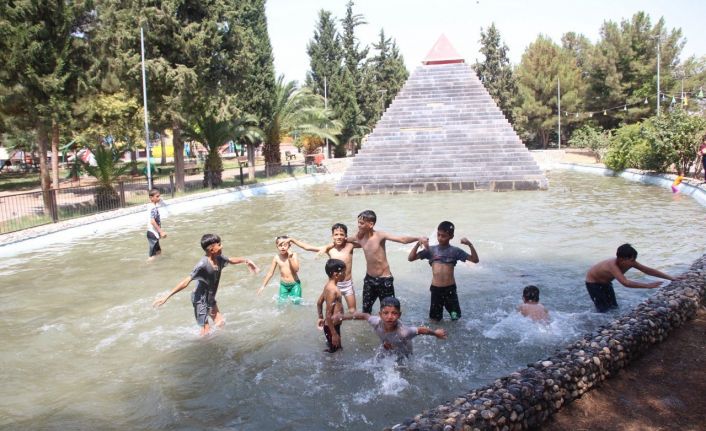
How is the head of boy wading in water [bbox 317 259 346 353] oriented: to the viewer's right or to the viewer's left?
to the viewer's right

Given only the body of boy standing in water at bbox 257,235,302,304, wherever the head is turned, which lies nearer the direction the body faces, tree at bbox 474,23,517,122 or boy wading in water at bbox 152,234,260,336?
the boy wading in water

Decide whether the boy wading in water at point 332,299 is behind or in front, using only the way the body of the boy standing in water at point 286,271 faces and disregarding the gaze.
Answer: in front

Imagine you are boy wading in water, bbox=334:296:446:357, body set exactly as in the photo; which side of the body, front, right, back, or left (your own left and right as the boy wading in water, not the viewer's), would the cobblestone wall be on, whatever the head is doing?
left

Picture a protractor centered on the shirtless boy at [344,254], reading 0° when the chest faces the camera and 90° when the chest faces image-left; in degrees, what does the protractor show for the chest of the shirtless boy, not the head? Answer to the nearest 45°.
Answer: approximately 0°

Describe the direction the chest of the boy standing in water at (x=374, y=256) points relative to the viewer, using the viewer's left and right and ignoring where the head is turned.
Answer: facing the viewer and to the left of the viewer
